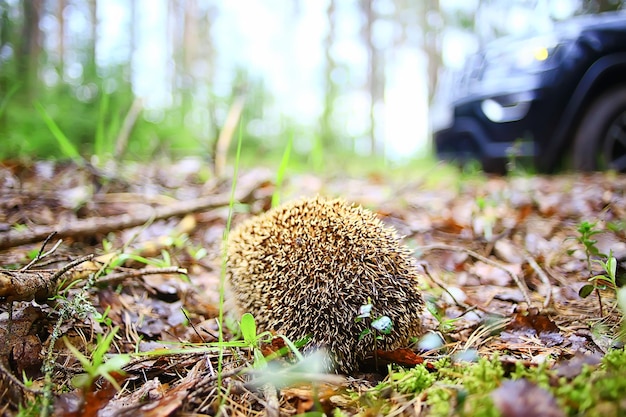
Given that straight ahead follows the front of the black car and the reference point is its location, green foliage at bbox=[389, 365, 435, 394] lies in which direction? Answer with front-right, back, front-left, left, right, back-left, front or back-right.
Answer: front-left

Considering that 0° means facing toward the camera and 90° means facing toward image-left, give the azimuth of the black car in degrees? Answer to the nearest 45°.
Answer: approximately 45°

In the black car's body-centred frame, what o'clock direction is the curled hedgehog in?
The curled hedgehog is roughly at 11 o'clock from the black car.

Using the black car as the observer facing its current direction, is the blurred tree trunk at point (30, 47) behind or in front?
in front

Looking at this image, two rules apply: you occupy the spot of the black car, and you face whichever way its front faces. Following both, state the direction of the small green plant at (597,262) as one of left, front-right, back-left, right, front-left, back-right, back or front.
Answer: front-left

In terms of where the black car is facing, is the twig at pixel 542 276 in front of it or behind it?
in front

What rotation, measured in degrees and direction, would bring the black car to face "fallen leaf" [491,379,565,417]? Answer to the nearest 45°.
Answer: approximately 45° to its left

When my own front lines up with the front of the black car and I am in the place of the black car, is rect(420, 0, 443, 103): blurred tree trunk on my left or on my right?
on my right

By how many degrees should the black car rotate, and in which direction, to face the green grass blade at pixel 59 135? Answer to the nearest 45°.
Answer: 0° — it already faces it

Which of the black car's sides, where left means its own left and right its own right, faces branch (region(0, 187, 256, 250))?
front

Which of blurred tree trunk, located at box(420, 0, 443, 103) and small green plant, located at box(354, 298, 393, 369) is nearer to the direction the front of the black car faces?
the small green plant
